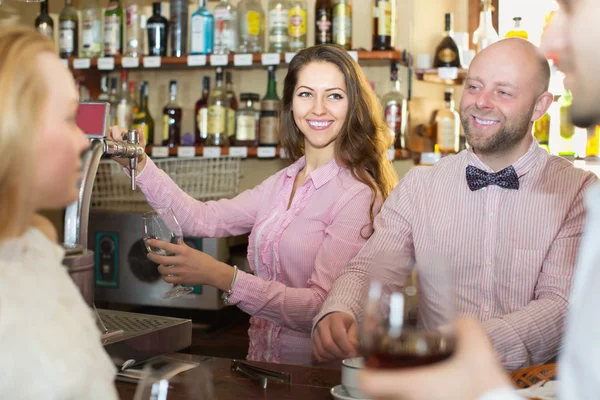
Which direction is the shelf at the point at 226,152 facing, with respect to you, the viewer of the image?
facing the viewer

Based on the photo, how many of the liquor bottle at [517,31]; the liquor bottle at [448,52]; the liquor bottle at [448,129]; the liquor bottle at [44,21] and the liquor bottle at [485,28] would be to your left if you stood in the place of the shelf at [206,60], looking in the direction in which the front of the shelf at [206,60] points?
4

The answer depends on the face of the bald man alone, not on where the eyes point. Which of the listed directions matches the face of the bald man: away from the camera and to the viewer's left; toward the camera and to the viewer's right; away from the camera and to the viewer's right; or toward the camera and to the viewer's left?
toward the camera and to the viewer's left

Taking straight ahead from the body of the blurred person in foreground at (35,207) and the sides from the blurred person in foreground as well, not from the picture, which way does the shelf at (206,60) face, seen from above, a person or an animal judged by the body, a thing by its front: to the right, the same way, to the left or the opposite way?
to the right

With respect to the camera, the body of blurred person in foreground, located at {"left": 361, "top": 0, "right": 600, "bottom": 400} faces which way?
to the viewer's left

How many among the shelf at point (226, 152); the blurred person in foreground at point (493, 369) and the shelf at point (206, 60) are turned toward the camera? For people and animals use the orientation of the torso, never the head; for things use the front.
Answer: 2

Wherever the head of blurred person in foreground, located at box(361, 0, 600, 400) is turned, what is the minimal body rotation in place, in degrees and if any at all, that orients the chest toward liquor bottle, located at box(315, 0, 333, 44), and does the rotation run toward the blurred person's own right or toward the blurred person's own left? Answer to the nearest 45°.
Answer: approximately 90° to the blurred person's own right

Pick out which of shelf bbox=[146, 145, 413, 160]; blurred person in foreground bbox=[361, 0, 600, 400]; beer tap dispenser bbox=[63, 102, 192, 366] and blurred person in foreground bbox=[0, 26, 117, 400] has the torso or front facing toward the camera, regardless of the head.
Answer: the shelf

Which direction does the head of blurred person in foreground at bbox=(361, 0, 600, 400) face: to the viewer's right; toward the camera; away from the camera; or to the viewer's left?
to the viewer's left

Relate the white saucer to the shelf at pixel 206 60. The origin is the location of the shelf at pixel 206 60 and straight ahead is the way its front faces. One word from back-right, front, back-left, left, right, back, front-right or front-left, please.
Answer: front

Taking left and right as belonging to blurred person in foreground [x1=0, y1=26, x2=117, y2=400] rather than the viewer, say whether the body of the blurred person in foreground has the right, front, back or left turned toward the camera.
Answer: right
